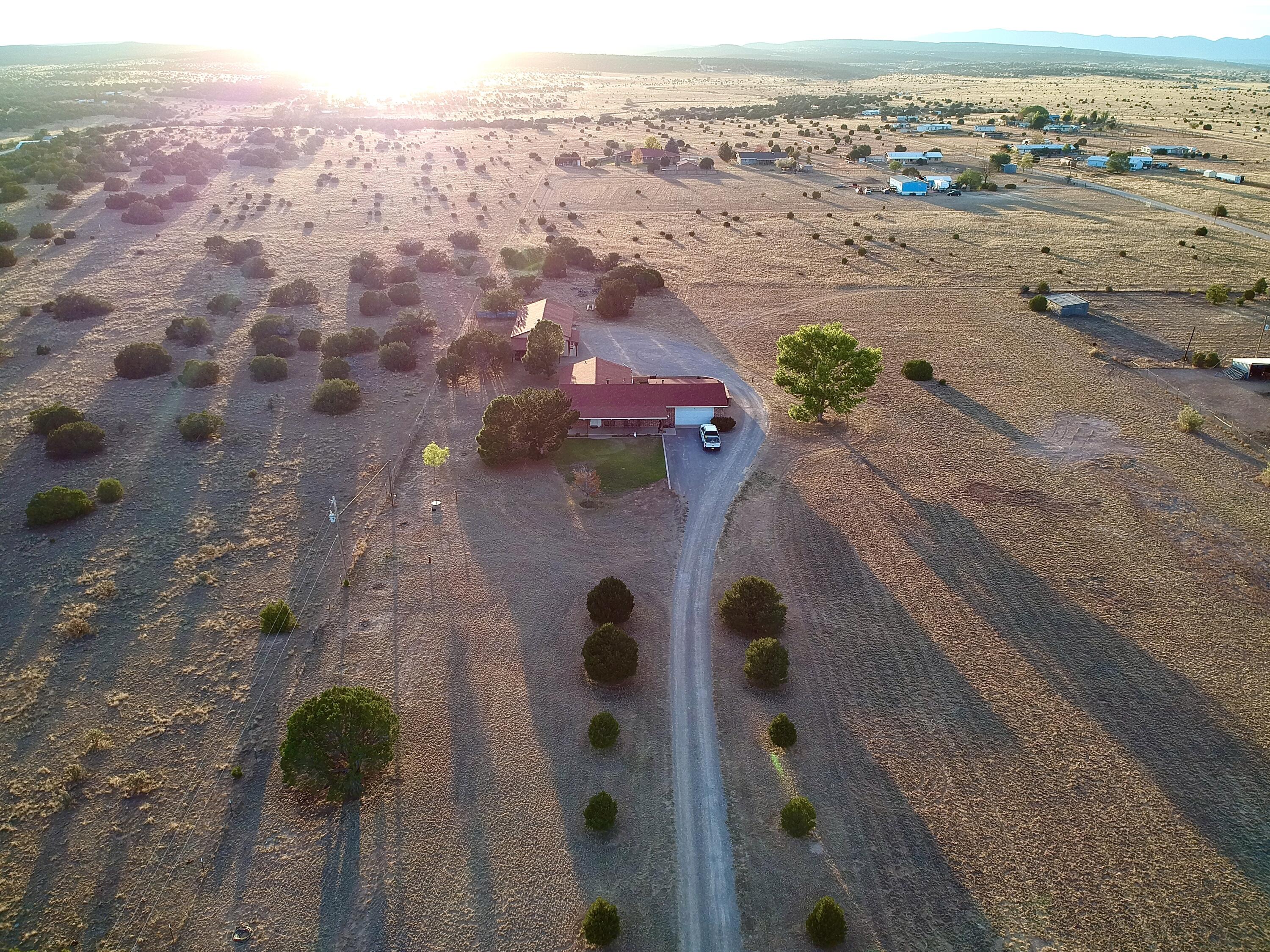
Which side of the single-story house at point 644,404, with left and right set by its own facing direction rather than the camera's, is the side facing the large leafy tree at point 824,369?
left

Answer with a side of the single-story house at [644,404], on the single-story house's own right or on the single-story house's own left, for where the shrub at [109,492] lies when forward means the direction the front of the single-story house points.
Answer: on the single-story house's own right

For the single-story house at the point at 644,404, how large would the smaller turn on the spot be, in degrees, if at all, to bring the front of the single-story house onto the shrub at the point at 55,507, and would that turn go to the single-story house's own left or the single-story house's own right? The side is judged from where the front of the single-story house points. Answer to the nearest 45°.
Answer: approximately 45° to the single-story house's own right

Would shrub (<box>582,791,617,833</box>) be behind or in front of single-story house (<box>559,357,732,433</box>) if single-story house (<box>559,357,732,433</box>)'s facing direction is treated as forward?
in front

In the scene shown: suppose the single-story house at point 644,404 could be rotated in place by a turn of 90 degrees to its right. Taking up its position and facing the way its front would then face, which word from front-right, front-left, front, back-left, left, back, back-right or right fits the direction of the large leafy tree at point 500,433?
front-left

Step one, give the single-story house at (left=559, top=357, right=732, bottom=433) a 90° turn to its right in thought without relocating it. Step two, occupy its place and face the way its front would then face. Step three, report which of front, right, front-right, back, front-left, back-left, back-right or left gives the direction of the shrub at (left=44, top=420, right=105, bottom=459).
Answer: front

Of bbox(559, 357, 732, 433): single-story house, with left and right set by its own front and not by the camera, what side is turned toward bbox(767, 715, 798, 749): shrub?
front

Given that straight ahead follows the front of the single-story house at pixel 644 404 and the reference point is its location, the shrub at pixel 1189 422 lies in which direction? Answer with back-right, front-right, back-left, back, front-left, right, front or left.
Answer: left

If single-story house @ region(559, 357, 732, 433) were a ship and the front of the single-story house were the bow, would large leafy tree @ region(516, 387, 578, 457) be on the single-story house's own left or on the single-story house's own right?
on the single-story house's own right

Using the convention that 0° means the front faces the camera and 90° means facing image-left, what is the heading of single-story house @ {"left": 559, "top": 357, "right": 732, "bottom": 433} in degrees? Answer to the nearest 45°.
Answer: approximately 0°

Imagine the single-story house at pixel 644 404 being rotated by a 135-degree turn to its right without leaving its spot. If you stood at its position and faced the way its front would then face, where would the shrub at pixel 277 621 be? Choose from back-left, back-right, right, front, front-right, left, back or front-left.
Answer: left

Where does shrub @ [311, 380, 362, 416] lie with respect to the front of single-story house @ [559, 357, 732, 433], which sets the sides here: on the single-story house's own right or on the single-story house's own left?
on the single-story house's own right

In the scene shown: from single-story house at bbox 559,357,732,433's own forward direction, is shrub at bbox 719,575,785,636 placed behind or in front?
in front
